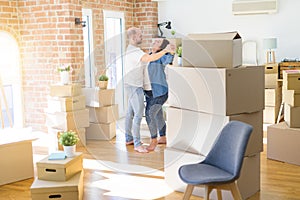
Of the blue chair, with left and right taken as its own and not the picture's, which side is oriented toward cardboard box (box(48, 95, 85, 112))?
right

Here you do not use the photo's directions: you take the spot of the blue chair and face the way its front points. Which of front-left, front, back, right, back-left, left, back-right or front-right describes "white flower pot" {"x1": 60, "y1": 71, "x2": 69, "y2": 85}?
right

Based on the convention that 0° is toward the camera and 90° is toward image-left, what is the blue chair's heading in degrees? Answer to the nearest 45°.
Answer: approximately 45°

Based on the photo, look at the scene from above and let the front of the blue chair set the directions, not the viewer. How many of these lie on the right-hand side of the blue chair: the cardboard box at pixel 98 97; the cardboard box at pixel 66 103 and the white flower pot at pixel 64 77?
3

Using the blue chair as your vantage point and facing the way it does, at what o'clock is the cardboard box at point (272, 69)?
The cardboard box is roughly at 5 o'clock from the blue chair.

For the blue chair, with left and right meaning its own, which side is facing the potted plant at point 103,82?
right

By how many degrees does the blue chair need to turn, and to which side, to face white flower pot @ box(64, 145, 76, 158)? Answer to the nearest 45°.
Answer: approximately 90° to its right

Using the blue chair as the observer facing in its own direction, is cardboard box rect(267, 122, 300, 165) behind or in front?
behind

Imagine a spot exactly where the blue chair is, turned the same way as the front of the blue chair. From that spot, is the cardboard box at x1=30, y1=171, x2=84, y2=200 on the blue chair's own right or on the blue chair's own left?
on the blue chair's own right

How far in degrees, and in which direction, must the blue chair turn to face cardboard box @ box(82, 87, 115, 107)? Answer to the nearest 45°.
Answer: approximately 90° to its right
